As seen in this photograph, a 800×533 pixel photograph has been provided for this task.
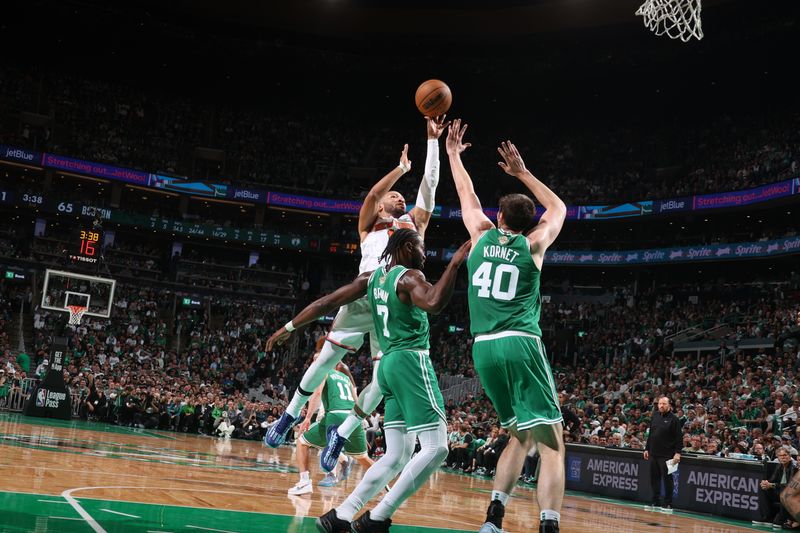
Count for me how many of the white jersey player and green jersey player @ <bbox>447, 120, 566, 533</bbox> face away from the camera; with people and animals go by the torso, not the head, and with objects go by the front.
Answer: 1

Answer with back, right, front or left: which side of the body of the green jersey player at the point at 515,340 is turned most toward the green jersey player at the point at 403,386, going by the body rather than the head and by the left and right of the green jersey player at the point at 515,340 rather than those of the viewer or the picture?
left

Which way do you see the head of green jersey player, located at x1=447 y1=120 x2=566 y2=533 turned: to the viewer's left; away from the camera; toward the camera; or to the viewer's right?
away from the camera

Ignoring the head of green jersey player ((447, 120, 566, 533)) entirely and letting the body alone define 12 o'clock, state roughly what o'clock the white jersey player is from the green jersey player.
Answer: The white jersey player is roughly at 11 o'clock from the green jersey player.

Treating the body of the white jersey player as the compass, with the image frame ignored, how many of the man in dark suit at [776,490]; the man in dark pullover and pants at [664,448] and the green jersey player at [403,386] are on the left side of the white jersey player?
2

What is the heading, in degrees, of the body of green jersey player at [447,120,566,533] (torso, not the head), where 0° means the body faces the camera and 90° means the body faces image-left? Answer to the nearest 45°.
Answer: approximately 180°

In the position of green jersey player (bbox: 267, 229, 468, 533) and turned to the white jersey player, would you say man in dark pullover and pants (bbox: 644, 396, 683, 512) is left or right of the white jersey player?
right

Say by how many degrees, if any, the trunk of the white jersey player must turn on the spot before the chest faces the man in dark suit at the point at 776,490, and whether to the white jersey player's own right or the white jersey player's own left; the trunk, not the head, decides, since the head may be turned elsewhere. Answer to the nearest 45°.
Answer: approximately 90° to the white jersey player's own left

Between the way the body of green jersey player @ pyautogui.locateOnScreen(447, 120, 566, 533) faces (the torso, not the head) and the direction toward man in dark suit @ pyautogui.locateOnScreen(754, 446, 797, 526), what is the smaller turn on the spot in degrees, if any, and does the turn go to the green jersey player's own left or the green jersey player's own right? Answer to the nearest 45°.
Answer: approximately 45° to the green jersey player's own right

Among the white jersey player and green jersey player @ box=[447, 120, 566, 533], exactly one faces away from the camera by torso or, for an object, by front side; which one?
the green jersey player
